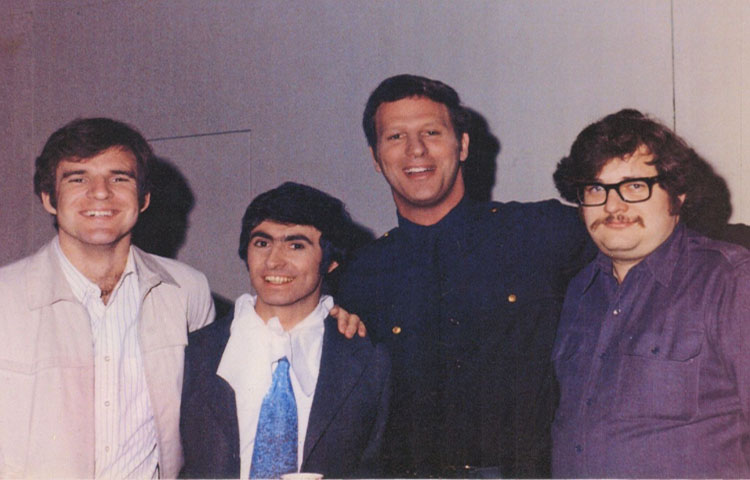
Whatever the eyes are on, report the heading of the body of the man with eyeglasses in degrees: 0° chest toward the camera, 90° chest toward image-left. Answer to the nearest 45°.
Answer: approximately 45°

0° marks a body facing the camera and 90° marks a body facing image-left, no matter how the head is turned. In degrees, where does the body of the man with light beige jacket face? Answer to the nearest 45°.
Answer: approximately 0°

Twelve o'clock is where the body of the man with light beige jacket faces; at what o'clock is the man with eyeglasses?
The man with eyeglasses is roughly at 10 o'clock from the man with light beige jacket.

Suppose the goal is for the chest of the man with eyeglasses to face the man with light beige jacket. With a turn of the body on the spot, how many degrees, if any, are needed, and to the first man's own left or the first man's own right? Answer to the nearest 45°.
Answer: approximately 45° to the first man's own right
